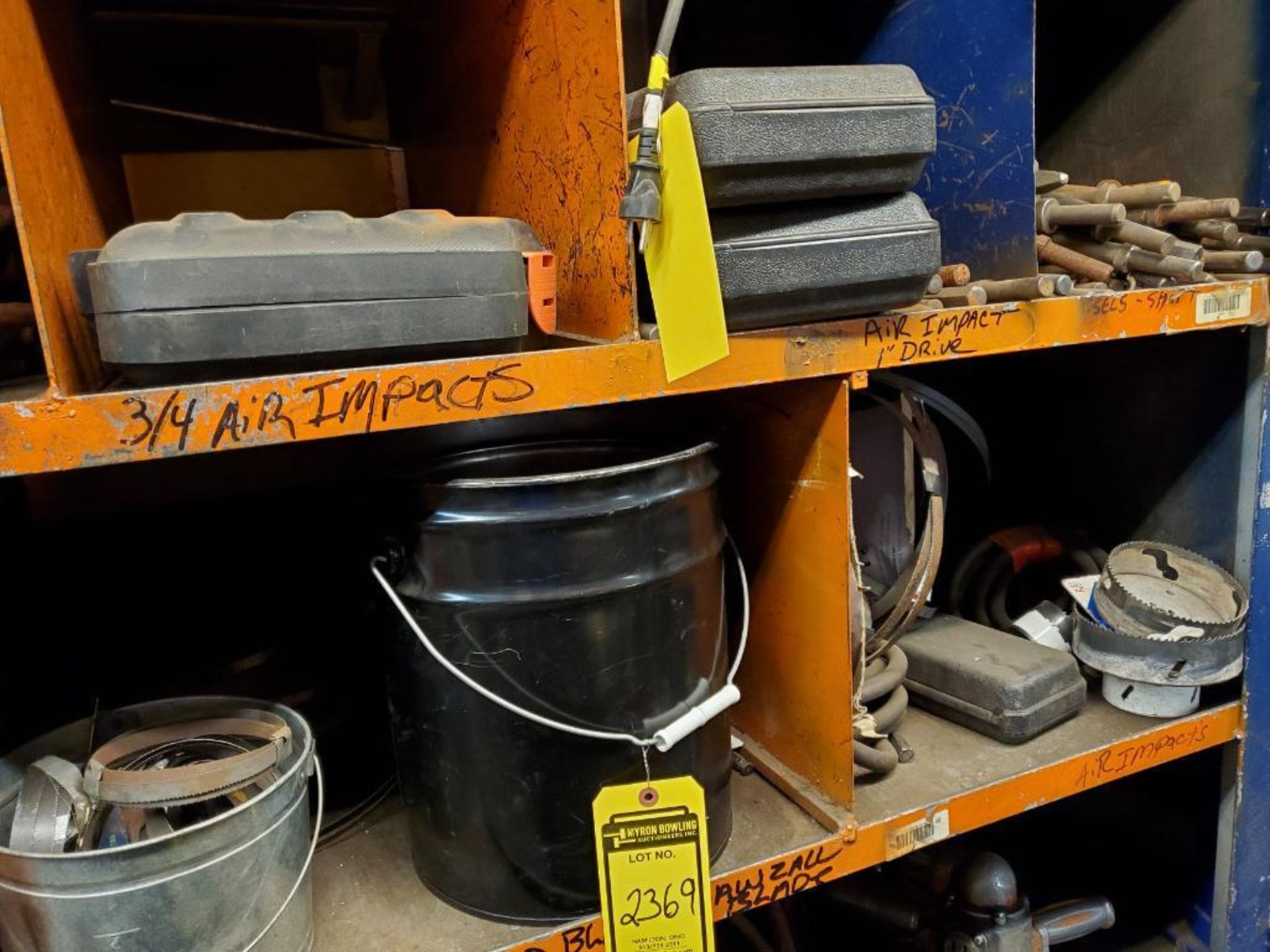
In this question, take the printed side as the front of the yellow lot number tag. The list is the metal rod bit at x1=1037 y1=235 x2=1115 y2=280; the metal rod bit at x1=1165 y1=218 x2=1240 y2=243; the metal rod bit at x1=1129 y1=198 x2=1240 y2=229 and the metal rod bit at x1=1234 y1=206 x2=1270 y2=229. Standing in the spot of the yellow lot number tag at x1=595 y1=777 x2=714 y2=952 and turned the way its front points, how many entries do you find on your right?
0

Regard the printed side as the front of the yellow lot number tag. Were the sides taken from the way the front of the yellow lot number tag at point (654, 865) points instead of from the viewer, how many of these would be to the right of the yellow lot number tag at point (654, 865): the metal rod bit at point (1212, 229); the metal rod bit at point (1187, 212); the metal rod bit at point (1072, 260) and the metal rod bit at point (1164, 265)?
0

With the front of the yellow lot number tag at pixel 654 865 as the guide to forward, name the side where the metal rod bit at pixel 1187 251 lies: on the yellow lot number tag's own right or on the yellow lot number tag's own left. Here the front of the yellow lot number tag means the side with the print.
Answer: on the yellow lot number tag's own left

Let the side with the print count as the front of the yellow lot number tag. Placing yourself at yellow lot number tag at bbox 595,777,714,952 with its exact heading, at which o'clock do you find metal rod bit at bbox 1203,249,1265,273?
The metal rod bit is roughly at 8 o'clock from the yellow lot number tag.

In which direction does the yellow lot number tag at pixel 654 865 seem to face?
toward the camera

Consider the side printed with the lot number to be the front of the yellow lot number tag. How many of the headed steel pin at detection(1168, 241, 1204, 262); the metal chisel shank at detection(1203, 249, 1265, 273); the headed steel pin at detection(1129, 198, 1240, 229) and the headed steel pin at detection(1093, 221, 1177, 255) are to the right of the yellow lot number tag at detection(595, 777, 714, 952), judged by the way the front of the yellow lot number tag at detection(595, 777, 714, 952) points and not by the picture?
0

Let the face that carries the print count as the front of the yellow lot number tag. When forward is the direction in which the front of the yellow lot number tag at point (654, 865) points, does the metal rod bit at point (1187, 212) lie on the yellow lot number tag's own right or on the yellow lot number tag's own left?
on the yellow lot number tag's own left

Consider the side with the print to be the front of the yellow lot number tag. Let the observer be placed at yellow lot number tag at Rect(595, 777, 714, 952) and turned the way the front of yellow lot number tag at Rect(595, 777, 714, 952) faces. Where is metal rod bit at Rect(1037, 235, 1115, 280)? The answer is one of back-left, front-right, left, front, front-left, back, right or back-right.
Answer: back-left

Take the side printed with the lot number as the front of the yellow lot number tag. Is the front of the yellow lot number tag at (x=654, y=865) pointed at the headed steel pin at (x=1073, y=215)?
no

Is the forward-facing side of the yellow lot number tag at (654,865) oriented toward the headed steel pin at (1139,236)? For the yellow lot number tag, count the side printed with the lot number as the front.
no

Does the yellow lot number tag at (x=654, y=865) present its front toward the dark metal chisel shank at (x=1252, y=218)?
no
